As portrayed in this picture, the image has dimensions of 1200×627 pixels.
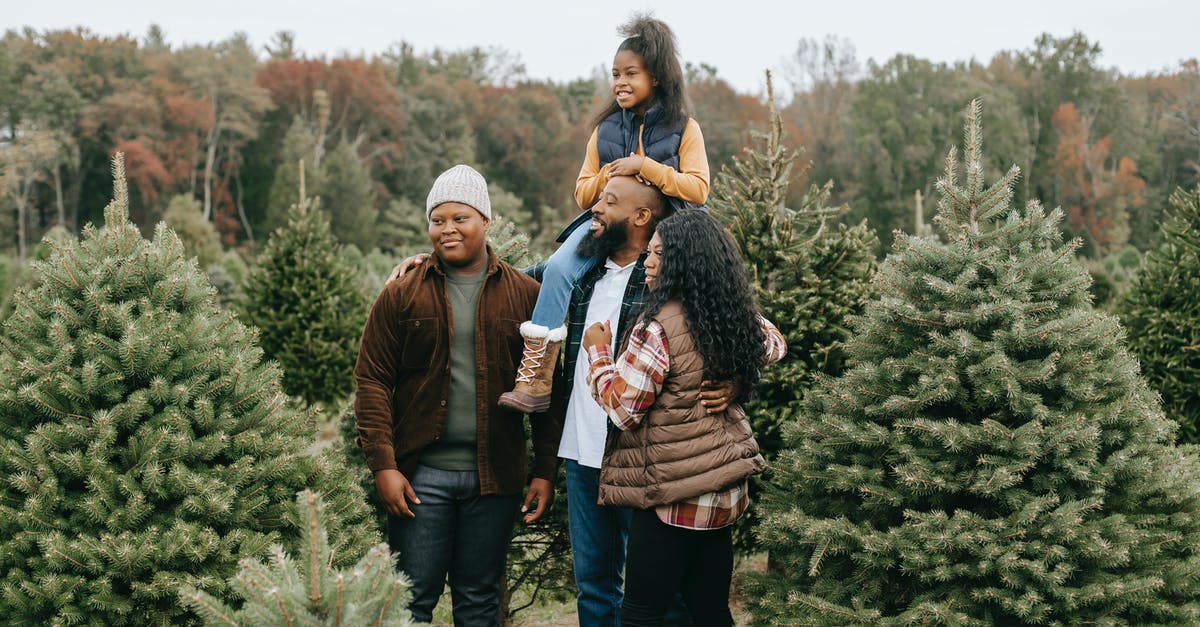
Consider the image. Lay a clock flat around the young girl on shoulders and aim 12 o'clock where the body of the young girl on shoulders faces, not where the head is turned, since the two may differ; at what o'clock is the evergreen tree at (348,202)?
The evergreen tree is roughly at 4 o'clock from the young girl on shoulders.

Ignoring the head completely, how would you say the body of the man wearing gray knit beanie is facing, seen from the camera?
toward the camera

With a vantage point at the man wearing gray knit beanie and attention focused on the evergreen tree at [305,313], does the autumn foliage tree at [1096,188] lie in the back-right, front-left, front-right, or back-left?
front-right

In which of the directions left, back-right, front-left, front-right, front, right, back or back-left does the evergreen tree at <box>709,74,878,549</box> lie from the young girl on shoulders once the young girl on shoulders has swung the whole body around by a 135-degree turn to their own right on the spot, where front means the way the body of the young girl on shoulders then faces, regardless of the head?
front-right

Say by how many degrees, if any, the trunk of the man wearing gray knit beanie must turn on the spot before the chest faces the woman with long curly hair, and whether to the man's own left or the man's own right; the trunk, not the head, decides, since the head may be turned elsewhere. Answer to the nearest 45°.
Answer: approximately 45° to the man's own left

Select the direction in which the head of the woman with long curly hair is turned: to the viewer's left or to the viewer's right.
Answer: to the viewer's left

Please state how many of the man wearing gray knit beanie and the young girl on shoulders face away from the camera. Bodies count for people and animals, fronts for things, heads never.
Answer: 0

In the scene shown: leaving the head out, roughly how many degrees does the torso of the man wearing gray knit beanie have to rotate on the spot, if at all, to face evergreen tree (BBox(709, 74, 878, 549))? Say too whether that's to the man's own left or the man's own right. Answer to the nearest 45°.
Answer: approximately 135° to the man's own left

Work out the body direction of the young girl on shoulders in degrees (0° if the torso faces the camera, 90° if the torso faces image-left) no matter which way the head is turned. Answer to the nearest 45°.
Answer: approximately 45°

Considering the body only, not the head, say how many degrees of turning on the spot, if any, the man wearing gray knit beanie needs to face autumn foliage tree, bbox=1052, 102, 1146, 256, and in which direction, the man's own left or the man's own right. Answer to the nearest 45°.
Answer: approximately 135° to the man's own left

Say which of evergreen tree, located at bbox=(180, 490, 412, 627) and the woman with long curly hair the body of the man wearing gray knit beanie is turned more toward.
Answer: the evergreen tree

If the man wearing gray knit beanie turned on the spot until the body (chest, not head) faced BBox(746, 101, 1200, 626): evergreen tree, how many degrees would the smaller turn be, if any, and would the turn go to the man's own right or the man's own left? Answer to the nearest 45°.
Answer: approximately 90° to the man's own left

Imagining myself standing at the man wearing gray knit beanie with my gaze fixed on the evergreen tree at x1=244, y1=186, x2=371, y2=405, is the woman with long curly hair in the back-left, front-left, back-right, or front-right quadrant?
back-right

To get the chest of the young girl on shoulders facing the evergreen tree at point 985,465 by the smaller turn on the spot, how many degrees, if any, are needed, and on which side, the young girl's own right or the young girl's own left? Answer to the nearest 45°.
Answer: approximately 90° to the young girl's own left
